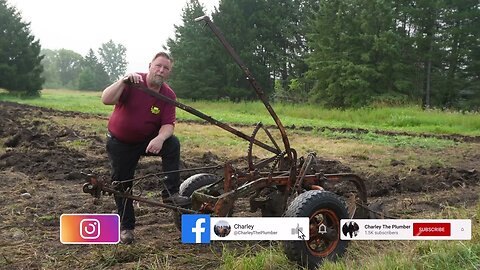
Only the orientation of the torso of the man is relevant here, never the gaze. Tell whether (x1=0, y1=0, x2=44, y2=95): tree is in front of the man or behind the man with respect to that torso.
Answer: behind

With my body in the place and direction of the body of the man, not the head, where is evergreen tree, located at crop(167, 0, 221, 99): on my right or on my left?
on my left

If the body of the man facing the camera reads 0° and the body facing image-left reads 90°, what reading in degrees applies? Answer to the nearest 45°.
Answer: approximately 315°

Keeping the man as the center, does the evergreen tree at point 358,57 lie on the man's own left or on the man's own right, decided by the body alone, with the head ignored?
on the man's own left

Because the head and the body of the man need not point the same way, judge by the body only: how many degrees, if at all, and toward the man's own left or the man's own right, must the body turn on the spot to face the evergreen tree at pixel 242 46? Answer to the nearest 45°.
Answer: approximately 135° to the man's own left
